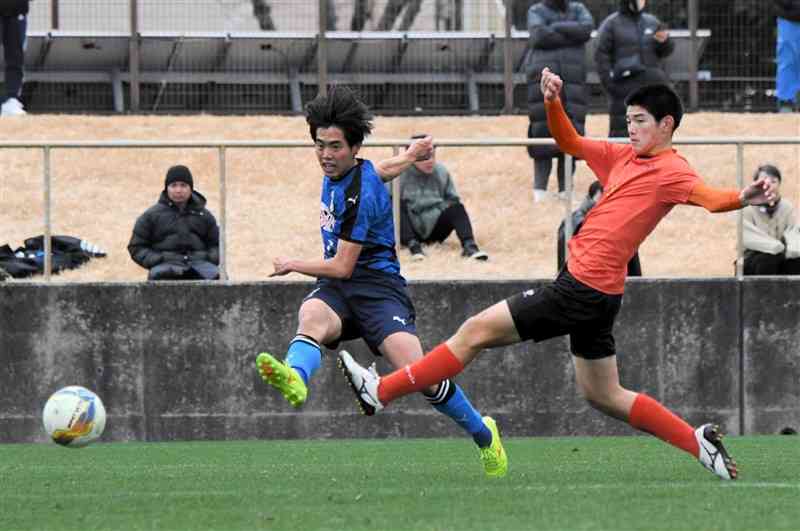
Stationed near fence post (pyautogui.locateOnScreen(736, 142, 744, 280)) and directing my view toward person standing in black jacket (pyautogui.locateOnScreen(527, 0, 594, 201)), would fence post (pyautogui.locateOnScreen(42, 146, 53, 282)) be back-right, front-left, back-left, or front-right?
front-left

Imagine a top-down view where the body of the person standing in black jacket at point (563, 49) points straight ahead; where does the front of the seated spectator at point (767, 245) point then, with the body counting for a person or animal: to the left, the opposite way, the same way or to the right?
the same way

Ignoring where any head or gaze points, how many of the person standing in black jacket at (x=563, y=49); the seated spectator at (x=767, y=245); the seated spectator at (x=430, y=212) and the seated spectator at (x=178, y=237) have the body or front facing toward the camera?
4

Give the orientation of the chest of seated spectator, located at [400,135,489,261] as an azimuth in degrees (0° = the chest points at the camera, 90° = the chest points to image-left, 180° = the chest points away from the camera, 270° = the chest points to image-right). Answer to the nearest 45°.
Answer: approximately 0°

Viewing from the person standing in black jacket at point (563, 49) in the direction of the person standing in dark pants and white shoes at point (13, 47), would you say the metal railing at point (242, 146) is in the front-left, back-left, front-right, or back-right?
front-left

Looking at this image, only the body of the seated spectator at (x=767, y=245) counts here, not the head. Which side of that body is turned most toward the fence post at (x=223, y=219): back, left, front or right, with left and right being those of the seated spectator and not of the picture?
right

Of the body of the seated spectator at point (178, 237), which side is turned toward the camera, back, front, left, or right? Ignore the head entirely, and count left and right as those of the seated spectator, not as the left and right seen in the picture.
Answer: front

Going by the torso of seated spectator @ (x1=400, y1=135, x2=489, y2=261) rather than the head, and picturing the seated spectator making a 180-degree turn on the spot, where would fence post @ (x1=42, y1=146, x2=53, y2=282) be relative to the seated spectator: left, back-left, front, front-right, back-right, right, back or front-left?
left

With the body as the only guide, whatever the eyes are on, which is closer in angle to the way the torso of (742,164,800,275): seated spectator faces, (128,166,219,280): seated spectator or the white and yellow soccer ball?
the white and yellow soccer ball

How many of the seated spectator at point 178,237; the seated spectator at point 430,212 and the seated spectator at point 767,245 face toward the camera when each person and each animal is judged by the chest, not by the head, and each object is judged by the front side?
3

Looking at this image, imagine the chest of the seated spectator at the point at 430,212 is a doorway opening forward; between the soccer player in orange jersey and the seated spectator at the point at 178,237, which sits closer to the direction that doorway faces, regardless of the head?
the soccer player in orange jersey

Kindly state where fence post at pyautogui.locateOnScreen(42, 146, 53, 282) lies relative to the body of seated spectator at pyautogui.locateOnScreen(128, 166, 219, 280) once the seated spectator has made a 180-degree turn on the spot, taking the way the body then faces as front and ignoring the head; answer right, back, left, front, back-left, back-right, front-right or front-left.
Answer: left

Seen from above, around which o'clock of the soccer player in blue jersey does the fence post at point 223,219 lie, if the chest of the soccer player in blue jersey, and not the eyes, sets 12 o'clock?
The fence post is roughly at 4 o'clock from the soccer player in blue jersey.

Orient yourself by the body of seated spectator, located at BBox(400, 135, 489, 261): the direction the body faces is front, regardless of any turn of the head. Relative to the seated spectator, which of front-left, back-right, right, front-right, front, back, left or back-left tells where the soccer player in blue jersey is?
front

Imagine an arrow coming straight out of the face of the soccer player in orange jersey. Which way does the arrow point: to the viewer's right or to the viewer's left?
to the viewer's left

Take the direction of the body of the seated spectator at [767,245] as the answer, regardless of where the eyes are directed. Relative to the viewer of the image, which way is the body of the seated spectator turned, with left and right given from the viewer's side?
facing the viewer

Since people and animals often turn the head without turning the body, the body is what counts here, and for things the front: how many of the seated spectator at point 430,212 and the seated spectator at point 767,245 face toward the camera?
2

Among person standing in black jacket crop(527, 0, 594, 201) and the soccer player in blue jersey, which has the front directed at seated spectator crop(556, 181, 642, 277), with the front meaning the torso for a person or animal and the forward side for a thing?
the person standing in black jacket

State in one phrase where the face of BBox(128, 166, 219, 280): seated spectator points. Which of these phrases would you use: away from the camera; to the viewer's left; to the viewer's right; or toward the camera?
toward the camera
